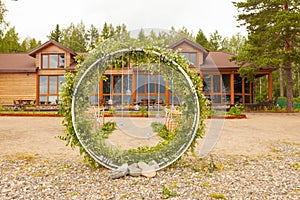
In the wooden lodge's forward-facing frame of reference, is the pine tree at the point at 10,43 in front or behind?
behind

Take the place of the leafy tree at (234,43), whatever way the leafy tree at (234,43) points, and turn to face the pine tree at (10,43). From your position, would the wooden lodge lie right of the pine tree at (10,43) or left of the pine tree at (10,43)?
left

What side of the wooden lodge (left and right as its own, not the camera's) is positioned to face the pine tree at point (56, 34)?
back

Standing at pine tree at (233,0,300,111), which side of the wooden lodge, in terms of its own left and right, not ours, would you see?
left

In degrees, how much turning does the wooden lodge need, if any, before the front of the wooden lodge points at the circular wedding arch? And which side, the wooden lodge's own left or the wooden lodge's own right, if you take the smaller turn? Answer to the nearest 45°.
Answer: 0° — it already faces it

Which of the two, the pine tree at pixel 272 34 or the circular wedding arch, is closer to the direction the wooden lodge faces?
the circular wedding arch

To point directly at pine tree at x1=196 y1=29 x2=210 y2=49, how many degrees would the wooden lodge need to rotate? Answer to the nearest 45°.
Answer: approximately 135° to its left

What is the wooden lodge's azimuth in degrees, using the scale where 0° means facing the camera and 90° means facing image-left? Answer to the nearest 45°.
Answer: approximately 0°
